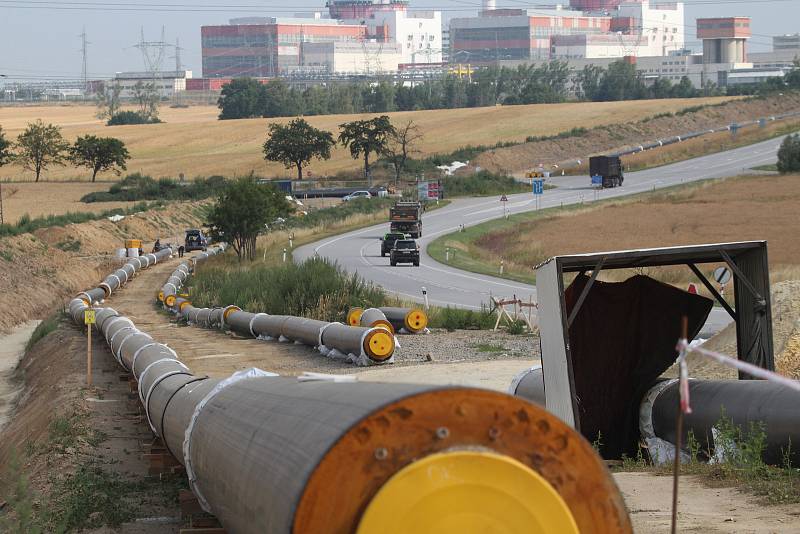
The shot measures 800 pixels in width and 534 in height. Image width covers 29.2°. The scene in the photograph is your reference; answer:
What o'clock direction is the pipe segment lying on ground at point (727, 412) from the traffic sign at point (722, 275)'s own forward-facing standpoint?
The pipe segment lying on ground is roughly at 12 o'clock from the traffic sign.

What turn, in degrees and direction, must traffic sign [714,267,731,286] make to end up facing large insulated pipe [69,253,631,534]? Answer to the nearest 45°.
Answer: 0° — it already faces it

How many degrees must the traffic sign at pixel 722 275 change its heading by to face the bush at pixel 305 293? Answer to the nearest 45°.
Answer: approximately 135° to its right

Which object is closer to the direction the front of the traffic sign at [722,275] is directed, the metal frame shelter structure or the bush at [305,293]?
the metal frame shelter structure

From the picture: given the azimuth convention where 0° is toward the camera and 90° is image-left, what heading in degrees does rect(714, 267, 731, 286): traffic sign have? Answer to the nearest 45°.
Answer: approximately 0°

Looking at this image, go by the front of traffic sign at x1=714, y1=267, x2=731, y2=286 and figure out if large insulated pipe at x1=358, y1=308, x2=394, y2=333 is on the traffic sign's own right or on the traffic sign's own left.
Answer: on the traffic sign's own right

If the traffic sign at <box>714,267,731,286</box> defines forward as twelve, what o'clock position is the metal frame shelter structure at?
The metal frame shelter structure is roughly at 12 o'clock from the traffic sign.
